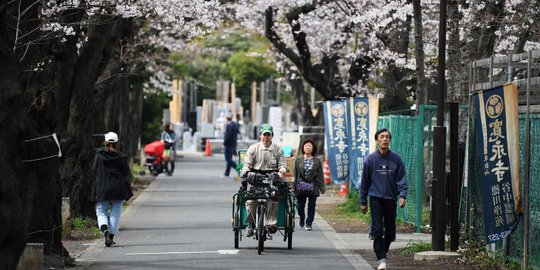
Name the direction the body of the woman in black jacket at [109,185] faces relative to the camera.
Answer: away from the camera

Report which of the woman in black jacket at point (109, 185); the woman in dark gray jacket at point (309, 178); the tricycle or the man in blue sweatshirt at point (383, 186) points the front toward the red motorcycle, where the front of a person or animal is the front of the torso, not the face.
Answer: the woman in black jacket at point (109, 185)

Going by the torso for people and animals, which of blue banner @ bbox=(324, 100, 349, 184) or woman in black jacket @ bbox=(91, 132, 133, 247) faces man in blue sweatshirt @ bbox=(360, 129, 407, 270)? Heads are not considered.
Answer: the blue banner

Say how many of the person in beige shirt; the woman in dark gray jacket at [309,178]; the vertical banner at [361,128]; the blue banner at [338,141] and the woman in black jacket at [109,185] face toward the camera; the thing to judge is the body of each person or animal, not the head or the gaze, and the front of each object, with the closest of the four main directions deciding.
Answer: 4

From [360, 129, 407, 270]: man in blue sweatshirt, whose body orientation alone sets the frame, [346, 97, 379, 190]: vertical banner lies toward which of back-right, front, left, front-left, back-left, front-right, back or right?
back

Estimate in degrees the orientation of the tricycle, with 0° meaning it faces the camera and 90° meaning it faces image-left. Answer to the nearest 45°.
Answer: approximately 0°

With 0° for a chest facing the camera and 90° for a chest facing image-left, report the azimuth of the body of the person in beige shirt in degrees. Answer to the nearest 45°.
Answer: approximately 0°

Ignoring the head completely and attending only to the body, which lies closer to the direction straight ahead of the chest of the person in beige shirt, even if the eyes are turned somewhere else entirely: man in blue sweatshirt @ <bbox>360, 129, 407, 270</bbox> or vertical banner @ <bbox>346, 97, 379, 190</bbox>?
the man in blue sweatshirt
